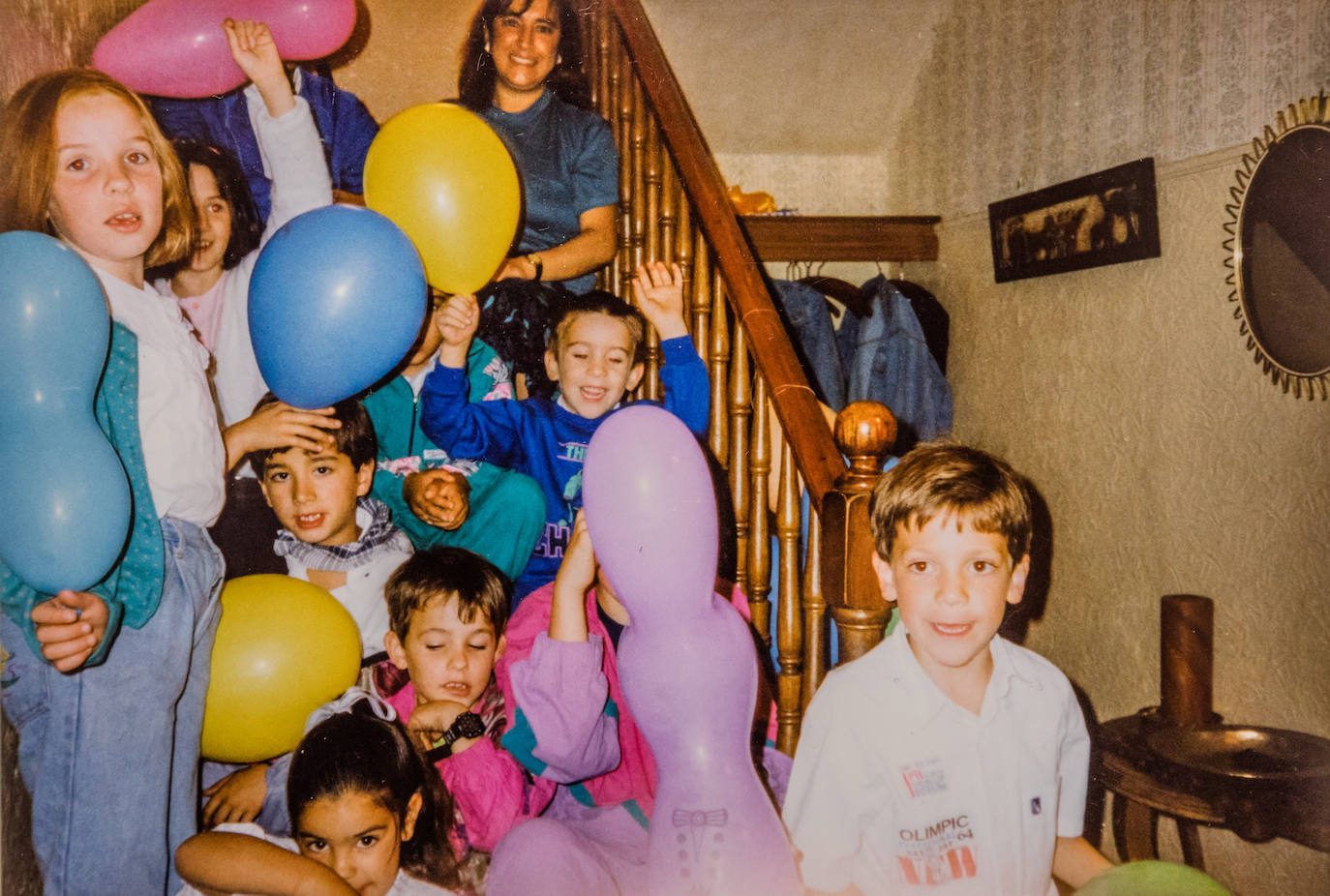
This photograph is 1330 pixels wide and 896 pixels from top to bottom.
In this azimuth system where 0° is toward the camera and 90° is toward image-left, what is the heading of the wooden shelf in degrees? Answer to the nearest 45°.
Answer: approximately 0°

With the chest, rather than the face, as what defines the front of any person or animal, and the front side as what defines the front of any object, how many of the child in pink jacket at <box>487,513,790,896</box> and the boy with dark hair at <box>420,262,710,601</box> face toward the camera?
2

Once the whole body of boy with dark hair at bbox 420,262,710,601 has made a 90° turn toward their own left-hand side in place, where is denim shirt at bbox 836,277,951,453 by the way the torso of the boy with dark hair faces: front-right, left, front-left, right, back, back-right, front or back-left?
front-left

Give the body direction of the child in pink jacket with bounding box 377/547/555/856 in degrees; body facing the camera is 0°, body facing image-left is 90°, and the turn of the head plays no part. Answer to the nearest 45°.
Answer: approximately 0°

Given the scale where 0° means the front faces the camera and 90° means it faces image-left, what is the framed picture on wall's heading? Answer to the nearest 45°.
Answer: approximately 45°
